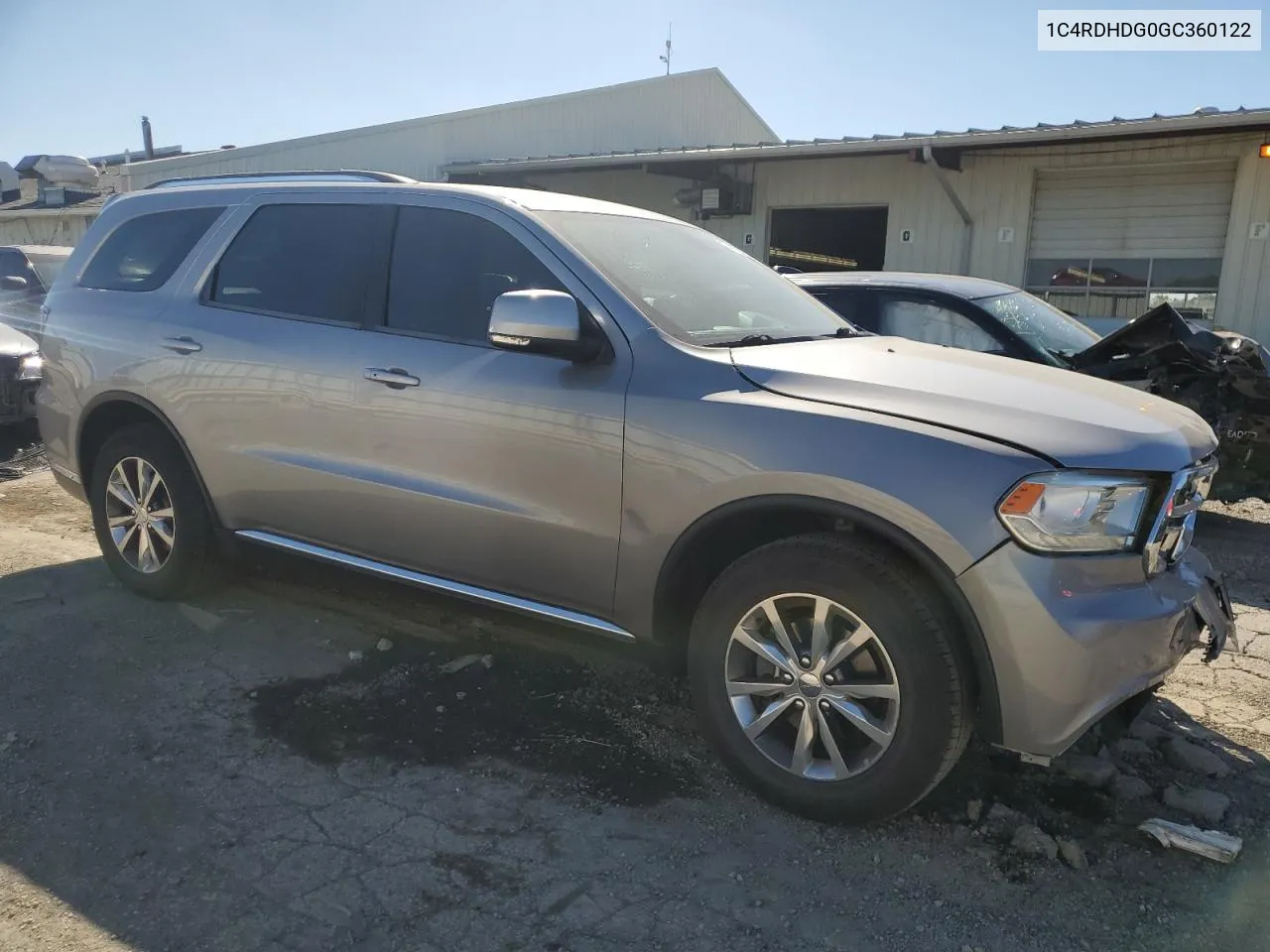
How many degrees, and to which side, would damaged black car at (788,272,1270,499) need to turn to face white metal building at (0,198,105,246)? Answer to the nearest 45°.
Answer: approximately 180°

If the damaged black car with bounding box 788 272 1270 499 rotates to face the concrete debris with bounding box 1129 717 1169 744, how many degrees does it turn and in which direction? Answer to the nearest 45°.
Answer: approximately 45° to its right

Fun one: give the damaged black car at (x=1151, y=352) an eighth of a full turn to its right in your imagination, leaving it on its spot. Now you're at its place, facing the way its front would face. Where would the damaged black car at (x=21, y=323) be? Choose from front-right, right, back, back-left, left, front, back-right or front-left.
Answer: right

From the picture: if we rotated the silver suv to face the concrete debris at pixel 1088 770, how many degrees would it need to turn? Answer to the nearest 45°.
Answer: approximately 45° to its left

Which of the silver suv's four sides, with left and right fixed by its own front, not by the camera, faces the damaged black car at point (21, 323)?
back

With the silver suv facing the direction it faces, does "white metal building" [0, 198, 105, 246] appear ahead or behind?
behind

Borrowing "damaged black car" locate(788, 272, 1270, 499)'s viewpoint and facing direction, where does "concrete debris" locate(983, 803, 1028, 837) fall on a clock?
The concrete debris is roughly at 2 o'clock from the damaged black car.

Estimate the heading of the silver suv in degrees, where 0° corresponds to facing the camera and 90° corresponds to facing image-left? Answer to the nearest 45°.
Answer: approximately 315°

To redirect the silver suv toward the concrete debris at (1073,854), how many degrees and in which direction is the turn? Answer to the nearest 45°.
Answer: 0° — it already faces it

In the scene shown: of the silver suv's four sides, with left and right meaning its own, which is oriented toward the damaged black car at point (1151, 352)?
left
